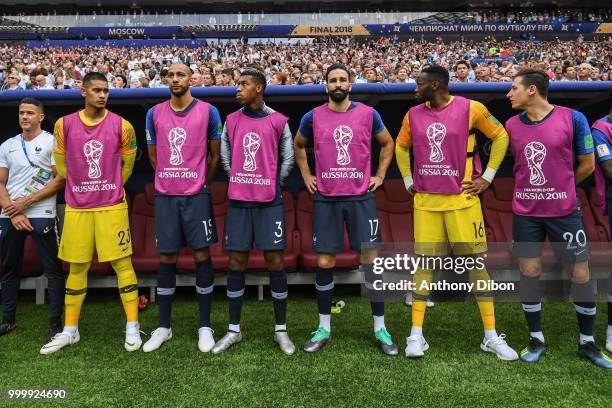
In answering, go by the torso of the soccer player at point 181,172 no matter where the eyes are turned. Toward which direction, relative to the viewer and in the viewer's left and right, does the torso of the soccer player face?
facing the viewer

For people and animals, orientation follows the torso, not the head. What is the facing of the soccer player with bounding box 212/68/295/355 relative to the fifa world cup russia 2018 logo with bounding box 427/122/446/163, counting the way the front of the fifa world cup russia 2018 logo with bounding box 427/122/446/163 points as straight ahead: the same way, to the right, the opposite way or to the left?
the same way

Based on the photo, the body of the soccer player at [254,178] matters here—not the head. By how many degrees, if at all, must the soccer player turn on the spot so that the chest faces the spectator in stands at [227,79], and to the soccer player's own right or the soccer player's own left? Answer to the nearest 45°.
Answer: approximately 180°

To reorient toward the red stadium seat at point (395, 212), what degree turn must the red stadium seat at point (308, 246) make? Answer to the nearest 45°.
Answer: approximately 135° to its left

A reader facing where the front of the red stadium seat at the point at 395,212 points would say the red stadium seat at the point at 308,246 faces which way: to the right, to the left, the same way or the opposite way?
the same way

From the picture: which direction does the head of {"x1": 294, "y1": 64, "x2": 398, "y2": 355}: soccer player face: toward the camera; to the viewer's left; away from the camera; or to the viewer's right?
toward the camera

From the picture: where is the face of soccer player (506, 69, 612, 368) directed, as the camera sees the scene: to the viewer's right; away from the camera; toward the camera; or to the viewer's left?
to the viewer's left

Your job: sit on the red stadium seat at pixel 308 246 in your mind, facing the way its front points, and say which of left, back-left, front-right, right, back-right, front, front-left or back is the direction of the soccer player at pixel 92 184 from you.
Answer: front-right

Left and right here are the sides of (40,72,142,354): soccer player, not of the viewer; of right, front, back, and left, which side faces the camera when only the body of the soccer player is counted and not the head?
front

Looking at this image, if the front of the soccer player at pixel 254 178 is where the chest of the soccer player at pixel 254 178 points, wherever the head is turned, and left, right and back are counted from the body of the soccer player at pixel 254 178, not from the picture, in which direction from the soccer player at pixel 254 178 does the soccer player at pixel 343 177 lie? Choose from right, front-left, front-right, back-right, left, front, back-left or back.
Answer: left

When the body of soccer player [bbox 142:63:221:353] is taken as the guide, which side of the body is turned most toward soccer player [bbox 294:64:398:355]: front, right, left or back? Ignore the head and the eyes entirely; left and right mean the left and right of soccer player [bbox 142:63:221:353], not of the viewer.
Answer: left

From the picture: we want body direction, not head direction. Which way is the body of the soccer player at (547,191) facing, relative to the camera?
toward the camera

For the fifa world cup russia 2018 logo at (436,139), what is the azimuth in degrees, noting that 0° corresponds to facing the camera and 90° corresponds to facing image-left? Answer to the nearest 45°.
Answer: approximately 0°

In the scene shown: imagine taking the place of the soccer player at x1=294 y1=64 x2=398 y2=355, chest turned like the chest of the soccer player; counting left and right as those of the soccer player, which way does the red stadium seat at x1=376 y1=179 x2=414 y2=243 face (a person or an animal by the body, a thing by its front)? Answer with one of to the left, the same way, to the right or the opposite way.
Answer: the same way

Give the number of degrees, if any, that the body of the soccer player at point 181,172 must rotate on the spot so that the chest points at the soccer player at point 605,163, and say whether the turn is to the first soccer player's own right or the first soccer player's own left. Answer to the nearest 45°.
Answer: approximately 90° to the first soccer player's own left
